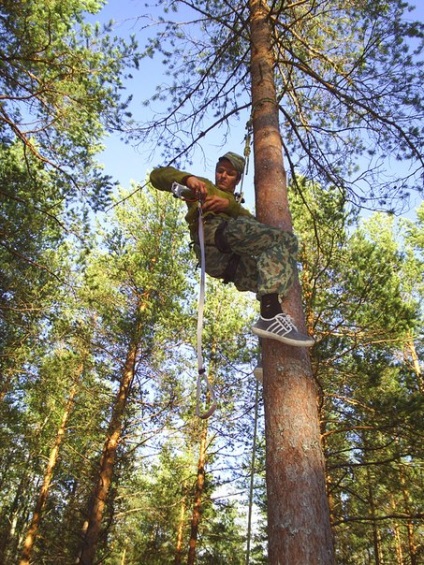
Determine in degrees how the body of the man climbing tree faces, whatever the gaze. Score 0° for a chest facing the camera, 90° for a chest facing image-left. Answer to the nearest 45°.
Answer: approximately 315°

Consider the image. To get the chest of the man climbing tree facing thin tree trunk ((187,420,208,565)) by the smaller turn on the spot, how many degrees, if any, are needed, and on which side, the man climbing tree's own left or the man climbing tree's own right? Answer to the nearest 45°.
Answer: approximately 135° to the man climbing tree's own left

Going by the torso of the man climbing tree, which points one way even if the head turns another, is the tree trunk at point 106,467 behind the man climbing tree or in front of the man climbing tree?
behind
